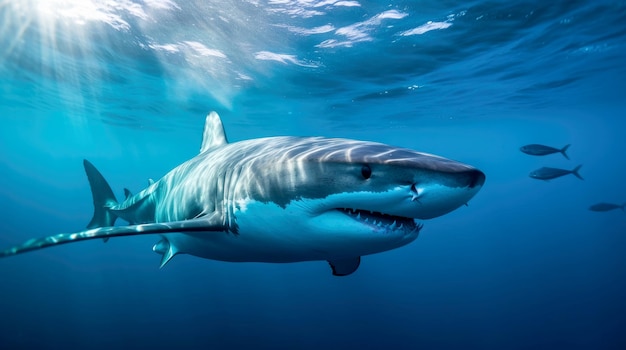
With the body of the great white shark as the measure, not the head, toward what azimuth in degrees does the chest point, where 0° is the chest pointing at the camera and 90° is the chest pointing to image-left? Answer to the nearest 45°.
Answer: approximately 315°
